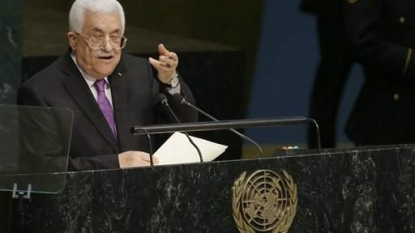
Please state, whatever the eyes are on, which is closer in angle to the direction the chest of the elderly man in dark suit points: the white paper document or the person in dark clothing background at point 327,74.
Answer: the white paper document

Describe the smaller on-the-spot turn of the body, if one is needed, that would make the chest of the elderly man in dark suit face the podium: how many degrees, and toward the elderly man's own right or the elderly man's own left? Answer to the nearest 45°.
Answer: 0° — they already face it

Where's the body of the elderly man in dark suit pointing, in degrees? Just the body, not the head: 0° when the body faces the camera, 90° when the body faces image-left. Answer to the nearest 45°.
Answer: approximately 315°

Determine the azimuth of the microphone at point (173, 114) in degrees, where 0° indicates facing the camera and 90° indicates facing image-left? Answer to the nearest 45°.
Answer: approximately 90°

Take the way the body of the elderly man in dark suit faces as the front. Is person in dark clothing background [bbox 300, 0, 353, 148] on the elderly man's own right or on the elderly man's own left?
on the elderly man's own left
